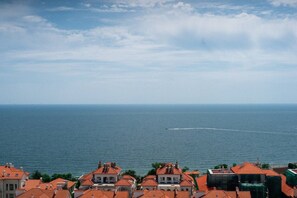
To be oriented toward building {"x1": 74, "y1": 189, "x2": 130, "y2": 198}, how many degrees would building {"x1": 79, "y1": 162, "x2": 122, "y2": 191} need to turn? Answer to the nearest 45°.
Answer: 0° — it already faces it

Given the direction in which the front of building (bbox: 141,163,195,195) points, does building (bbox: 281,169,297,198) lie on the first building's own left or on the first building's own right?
on the first building's own left

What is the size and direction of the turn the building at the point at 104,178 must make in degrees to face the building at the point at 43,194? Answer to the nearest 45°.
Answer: approximately 45° to its right

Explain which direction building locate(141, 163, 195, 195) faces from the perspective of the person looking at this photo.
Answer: facing the viewer

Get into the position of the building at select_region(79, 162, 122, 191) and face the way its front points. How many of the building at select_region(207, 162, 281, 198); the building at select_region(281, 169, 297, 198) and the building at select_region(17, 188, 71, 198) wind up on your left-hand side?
2

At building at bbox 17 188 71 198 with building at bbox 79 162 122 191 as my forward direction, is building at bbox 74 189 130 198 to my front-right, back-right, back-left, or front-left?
front-right

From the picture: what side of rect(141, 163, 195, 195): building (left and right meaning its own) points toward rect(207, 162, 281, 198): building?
left

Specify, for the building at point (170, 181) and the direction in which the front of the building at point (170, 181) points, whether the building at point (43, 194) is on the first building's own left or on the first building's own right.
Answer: on the first building's own right

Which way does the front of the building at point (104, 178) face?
toward the camera

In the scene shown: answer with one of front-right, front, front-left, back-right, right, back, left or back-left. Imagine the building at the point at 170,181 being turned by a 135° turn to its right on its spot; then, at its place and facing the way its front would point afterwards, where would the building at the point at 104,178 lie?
front-left

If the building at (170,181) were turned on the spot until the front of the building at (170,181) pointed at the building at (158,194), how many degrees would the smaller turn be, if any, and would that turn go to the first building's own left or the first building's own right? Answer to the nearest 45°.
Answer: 0° — it already faces it

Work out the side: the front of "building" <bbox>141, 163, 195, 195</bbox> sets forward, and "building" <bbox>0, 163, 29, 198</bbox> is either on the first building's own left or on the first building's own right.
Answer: on the first building's own right

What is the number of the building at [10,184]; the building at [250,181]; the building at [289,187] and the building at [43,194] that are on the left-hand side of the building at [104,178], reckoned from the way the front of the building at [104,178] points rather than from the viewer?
2

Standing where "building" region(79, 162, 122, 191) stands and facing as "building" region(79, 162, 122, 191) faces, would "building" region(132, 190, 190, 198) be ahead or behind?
ahead

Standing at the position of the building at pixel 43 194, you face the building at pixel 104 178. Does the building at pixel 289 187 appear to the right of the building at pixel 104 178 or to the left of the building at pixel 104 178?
right

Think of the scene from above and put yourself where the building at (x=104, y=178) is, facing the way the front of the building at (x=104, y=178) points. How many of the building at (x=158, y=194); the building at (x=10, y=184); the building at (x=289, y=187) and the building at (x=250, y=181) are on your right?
1
